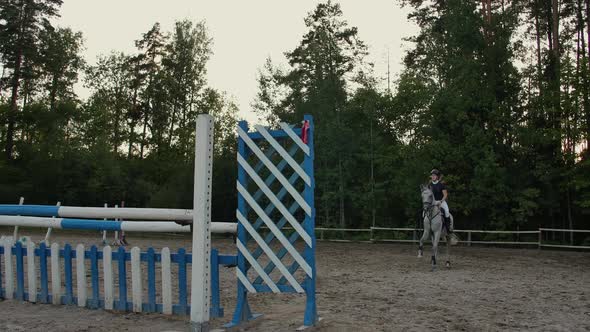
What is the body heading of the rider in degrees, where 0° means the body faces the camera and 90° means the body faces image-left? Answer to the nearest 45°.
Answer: approximately 45°

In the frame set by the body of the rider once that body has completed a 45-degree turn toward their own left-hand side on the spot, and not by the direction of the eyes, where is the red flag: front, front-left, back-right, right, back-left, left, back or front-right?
front
